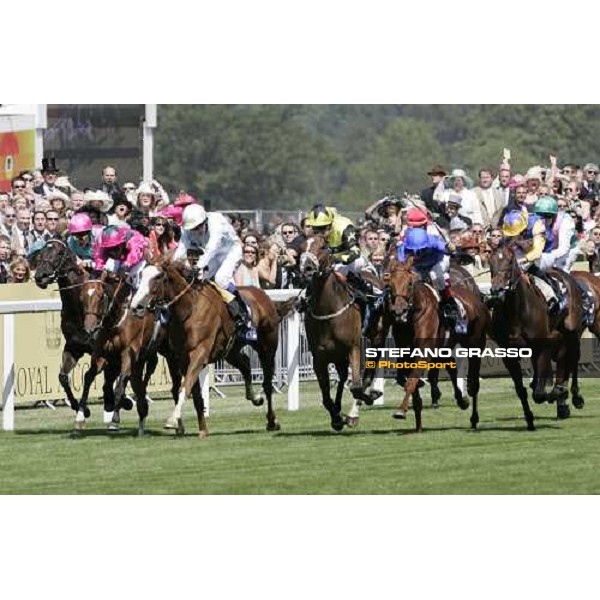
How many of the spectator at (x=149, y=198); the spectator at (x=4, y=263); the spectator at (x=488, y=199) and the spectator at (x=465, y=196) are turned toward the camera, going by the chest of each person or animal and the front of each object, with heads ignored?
4

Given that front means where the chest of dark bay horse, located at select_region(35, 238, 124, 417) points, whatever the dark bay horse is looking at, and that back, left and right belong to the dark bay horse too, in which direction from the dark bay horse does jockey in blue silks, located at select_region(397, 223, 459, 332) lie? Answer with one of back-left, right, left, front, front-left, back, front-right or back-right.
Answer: back-left

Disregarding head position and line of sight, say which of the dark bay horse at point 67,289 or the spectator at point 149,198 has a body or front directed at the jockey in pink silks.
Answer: the spectator

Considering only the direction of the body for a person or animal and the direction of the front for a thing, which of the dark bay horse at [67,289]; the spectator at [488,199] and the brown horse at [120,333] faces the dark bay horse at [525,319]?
the spectator

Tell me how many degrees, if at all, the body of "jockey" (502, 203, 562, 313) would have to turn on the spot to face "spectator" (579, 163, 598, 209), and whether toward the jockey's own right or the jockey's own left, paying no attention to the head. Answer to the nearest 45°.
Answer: approximately 135° to the jockey's own right

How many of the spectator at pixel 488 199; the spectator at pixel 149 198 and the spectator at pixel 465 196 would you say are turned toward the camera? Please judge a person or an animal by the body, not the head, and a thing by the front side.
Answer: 3

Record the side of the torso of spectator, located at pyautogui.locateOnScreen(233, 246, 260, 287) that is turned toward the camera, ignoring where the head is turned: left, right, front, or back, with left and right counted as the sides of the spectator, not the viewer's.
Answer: front

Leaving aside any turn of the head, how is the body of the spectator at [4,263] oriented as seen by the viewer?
toward the camera
